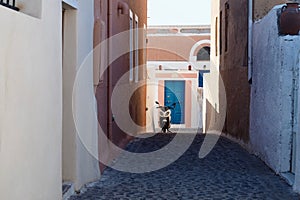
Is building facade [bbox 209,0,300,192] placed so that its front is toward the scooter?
no

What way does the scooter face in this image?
toward the camera

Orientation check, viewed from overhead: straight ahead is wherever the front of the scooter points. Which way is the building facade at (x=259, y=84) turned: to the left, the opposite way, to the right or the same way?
to the right

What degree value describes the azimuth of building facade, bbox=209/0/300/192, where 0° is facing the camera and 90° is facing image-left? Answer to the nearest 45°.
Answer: approximately 90°

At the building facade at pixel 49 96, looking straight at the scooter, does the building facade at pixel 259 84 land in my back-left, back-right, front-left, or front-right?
front-right

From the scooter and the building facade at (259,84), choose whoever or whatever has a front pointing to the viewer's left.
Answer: the building facade

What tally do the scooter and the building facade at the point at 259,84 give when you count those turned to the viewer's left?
1

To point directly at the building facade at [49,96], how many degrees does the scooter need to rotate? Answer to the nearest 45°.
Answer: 0° — it already faces it
